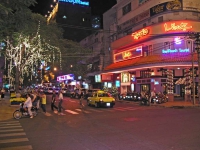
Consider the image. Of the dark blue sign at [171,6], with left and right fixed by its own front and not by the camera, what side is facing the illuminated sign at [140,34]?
right

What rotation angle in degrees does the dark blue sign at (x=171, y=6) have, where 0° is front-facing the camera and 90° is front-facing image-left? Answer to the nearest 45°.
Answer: approximately 45°

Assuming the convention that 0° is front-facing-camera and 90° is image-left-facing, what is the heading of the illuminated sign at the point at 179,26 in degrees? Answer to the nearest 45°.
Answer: approximately 0°

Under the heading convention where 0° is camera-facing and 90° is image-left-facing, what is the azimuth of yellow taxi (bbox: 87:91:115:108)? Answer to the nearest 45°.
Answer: approximately 135°

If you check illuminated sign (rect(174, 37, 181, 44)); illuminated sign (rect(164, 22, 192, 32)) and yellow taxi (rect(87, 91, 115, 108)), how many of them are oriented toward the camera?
2

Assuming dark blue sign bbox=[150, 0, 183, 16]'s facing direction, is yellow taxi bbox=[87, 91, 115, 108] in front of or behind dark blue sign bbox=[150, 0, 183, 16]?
in front

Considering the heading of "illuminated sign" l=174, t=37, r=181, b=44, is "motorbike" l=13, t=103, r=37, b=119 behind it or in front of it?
in front

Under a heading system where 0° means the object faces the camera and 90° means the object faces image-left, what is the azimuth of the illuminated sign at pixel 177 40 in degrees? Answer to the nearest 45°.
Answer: approximately 0°

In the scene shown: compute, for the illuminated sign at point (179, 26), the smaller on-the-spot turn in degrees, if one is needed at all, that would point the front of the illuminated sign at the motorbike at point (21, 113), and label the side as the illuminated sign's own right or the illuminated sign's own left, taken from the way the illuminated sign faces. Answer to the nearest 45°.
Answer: approximately 45° to the illuminated sign's own right
